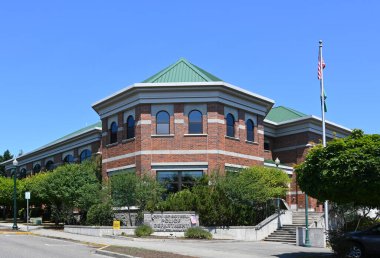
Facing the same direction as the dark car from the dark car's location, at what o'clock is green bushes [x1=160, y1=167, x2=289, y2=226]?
The green bushes is roughly at 2 o'clock from the dark car.

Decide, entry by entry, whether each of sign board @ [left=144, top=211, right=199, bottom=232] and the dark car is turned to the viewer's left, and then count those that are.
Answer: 1

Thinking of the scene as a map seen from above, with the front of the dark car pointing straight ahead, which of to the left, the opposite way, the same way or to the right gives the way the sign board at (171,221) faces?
to the left

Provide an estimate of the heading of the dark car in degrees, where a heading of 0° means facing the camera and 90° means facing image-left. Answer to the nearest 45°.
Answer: approximately 90°

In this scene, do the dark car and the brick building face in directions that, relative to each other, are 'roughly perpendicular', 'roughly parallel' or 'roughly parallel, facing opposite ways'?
roughly perpendicular

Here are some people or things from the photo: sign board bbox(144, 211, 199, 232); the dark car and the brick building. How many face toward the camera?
2

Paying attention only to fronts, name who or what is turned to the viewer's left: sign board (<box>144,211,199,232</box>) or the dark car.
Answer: the dark car
